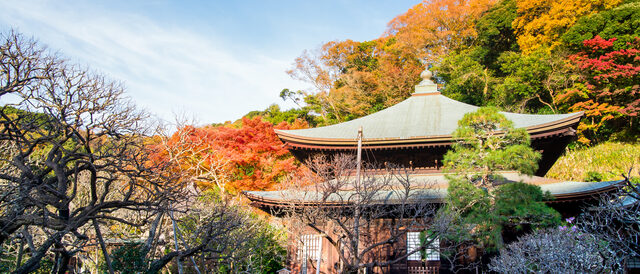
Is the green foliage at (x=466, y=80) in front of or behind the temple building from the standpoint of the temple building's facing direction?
behind

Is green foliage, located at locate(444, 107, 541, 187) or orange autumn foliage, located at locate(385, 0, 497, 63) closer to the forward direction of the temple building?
the green foliage

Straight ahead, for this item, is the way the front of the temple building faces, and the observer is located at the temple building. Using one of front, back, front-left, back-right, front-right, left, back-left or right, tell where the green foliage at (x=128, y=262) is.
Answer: front-right

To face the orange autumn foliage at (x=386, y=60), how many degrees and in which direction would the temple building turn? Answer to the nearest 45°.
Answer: approximately 180°

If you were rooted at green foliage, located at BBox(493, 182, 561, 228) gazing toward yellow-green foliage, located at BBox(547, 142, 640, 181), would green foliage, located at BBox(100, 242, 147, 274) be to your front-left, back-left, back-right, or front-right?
back-left

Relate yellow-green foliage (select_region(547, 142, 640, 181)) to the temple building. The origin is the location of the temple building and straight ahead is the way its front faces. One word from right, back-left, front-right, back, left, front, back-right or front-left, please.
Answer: back-left

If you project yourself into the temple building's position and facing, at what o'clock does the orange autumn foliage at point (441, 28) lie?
The orange autumn foliage is roughly at 6 o'clock from the temple building.

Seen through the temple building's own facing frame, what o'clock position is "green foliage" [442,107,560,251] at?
The green foliage is roughly at 11 o'clock from the temple building.

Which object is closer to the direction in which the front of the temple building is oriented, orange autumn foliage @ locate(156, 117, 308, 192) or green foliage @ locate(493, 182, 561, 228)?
the green foliage

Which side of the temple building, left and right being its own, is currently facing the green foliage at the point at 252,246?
right

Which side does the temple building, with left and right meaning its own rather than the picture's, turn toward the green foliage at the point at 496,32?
back

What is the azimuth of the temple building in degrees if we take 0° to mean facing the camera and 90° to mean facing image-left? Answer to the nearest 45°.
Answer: approximately 0°

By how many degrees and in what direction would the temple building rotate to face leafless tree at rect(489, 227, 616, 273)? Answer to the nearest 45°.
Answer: approximately 45° to its left

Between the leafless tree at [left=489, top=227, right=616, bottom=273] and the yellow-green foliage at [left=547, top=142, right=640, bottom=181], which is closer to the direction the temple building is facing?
the leafless tree
